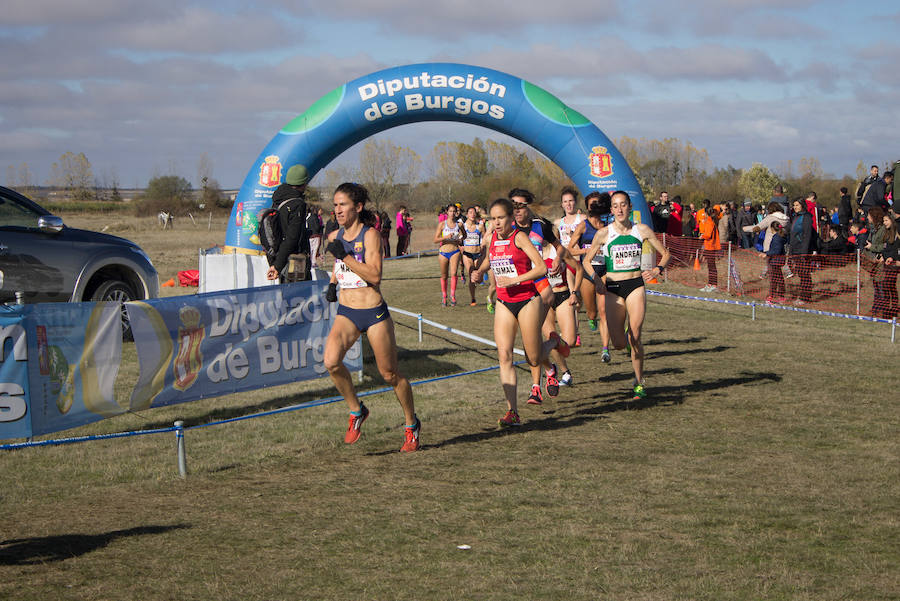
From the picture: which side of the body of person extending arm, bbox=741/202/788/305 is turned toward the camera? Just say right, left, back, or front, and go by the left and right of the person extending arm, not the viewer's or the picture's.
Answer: left

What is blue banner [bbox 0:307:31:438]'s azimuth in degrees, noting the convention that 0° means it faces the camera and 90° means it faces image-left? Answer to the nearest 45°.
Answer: approximately 0°

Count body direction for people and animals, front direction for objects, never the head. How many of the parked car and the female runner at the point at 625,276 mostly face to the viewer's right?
1

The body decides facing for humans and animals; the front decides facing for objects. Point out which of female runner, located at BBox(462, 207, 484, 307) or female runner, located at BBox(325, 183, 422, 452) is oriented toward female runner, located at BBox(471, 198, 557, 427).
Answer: female runner, located at BBox(462, 207, 484, 307)

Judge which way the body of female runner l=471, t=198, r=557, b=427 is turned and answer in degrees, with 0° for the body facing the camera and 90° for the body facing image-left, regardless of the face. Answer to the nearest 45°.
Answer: approximately 45°

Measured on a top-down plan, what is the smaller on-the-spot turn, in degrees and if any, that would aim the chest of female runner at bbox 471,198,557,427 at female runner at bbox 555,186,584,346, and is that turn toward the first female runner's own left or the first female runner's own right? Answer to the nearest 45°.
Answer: approximately 135° to the first female runner's own right

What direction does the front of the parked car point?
to the viewer's right

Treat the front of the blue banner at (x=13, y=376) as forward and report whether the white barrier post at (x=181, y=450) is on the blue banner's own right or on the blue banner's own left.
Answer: on the blue banner's own left

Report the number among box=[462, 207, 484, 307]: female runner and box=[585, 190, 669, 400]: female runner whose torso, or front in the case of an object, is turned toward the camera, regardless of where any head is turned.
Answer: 2
